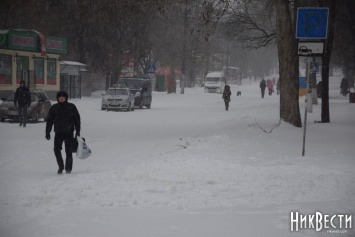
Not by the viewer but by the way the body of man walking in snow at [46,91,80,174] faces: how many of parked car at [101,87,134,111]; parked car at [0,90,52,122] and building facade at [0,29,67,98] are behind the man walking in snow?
3

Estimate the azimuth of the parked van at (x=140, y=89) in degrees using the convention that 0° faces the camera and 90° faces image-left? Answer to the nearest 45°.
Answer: approximately 45°

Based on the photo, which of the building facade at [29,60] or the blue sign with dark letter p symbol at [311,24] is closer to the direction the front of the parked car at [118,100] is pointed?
the blue sign with dark letter p symbol

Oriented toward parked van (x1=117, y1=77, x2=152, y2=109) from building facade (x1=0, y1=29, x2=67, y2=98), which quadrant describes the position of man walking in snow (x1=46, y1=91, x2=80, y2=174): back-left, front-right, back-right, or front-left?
front-right

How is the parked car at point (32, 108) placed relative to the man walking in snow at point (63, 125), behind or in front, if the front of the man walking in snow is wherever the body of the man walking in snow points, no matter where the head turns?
behind

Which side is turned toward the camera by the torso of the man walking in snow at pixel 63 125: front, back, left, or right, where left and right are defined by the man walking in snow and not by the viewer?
front

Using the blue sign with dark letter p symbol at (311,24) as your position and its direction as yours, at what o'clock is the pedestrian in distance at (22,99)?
The pedestrian in distance is roughly at 4 o'clock from the blue sign with dark letter p symbol.

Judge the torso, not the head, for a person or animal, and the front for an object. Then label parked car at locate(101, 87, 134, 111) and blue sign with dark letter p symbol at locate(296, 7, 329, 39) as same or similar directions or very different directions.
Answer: same or similar directions

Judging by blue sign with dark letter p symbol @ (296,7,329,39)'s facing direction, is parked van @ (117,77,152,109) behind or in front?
behind

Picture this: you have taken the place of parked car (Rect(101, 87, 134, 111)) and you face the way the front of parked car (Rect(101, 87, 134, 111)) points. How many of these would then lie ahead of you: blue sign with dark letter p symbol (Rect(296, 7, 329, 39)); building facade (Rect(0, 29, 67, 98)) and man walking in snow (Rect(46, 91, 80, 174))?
2

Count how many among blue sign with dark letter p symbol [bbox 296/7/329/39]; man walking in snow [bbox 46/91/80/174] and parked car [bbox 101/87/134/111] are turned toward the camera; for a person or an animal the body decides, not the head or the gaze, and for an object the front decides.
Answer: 3

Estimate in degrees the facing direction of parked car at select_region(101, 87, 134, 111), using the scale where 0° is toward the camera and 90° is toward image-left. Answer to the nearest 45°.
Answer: approximately 0°
